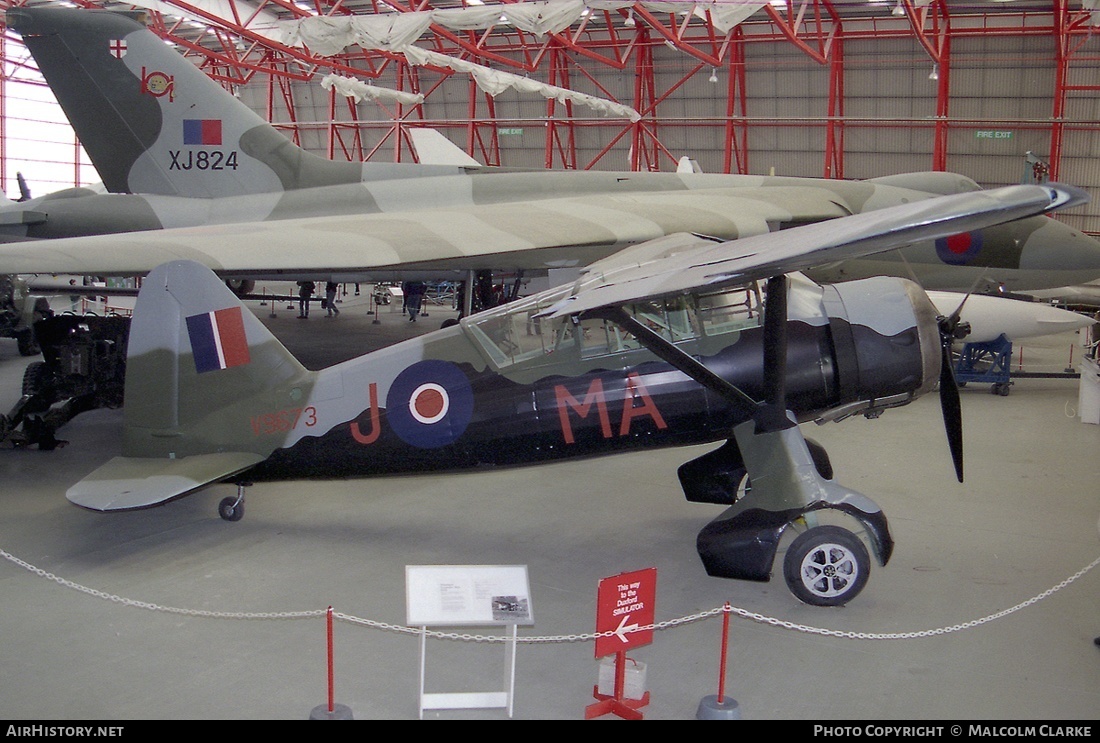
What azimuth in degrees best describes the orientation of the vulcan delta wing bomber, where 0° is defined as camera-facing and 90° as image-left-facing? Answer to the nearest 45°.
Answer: approximately 270°

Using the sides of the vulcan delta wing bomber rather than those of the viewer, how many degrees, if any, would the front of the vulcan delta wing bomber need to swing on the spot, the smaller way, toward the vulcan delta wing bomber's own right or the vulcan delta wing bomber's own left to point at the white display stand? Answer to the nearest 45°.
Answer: approximately 90° to the vulcan delta wing bomber's own right

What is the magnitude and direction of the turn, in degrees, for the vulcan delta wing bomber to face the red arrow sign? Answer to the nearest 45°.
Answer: approximately 90° to its right

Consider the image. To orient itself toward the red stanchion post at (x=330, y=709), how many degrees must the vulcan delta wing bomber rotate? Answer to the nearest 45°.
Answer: approximately 90° to its right

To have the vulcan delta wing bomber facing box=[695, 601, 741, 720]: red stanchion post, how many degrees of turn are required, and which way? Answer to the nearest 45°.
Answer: approximately 90° to its right
